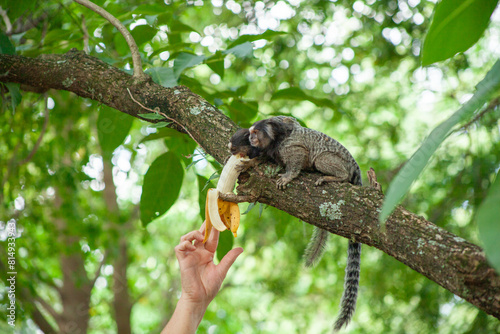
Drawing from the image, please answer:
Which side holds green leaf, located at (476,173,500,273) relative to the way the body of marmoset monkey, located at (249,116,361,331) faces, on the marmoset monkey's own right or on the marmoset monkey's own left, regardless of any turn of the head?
on the marmoset monkey's own left

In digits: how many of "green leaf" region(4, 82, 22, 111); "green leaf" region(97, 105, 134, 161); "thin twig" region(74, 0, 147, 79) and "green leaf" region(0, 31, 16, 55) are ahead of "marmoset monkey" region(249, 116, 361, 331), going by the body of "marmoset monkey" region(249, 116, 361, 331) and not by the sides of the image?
4

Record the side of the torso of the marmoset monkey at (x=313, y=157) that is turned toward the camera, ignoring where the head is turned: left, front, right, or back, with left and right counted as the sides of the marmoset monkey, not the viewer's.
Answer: left

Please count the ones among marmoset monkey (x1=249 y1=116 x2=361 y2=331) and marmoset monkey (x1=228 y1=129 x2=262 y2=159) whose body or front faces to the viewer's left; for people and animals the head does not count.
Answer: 2

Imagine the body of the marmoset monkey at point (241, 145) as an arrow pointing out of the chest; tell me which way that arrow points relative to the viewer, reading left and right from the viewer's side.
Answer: facing to the left of the viewer

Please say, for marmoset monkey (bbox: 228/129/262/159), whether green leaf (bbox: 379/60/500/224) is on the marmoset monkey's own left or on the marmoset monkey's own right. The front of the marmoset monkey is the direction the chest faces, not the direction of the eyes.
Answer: on the marmoset monkey's own left

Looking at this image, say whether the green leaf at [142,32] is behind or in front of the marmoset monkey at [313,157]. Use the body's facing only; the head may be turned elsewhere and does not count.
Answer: in front
